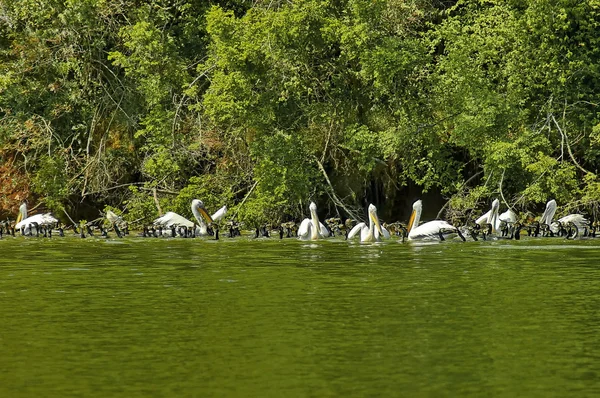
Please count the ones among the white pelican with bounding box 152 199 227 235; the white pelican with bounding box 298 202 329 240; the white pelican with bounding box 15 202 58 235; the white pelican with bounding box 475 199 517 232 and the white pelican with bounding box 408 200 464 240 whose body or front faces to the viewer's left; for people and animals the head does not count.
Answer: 2

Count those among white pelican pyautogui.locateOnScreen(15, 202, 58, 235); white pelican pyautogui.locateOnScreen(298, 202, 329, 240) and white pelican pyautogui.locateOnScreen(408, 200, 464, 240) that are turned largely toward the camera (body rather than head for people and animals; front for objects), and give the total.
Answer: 1

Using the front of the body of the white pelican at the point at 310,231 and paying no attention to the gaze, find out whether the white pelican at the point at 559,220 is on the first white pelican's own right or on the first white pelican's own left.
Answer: on the first white pelican's own left

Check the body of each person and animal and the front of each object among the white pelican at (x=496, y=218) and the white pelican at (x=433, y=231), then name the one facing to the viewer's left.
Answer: the white pelican at (x=433, y=231)

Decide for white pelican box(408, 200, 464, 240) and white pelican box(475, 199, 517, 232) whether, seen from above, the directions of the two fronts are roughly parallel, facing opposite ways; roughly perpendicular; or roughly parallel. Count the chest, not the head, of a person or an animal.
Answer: roughly perpendicular

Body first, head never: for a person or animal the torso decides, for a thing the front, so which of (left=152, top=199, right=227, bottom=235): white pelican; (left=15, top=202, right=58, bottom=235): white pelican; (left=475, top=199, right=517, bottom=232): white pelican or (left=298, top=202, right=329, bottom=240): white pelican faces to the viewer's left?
(left=15, top=202, right=58, bottom=235): white pelican

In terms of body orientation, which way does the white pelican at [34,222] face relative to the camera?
to the viewer's left

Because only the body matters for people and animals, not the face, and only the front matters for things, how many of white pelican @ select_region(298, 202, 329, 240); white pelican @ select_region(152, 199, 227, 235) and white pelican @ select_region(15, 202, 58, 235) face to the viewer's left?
1

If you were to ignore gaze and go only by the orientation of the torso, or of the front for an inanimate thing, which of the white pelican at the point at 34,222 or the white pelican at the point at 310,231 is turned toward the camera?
the white pelican at the point at 310,231

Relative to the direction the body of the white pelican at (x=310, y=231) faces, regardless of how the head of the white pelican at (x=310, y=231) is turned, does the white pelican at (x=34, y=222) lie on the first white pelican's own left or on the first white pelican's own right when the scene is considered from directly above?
on the first white pelican's own right

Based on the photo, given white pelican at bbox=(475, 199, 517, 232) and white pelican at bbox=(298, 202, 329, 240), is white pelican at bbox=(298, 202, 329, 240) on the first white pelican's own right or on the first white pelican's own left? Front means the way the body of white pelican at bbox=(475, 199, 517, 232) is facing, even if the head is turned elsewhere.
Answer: on the first white pelican's own right

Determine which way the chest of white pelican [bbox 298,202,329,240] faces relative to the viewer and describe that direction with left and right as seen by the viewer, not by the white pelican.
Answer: facing the viewer

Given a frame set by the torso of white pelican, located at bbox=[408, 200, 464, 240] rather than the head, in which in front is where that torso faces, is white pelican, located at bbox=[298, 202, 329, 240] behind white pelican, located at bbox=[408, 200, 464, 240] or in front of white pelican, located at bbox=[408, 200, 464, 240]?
in front

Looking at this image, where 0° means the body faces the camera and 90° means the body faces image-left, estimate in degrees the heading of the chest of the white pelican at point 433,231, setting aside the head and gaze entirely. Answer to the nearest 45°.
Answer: approximately 90°

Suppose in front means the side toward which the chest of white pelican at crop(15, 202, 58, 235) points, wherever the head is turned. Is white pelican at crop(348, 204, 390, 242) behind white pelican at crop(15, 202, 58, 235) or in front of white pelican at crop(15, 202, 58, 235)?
behind

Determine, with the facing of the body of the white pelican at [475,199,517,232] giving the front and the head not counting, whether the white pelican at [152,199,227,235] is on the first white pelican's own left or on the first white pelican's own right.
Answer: on the first white pelican's own right

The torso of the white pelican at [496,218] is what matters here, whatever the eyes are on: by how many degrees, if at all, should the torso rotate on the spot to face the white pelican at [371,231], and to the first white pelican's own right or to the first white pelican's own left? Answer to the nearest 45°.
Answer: approximately 45° to the first white pelican's own right
